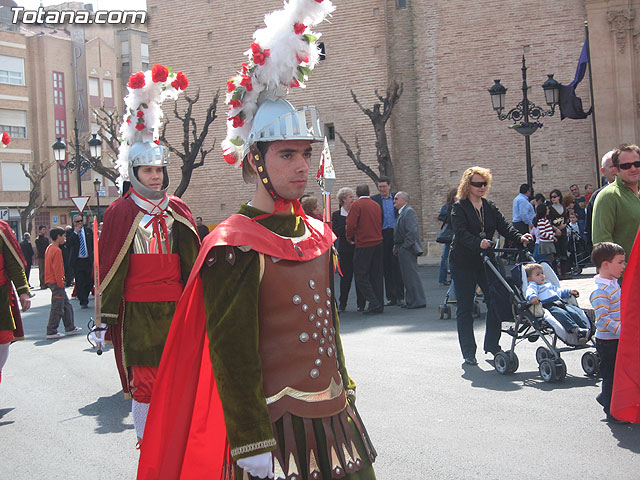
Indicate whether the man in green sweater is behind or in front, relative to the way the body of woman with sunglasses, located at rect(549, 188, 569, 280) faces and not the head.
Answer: in front

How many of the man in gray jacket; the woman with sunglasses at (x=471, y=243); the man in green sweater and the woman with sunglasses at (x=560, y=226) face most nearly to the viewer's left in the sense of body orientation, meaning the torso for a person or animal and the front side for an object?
1

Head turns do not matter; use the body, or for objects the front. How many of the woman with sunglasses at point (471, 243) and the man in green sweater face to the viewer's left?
0

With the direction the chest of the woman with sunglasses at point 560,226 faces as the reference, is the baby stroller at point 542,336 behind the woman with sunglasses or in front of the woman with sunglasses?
in front

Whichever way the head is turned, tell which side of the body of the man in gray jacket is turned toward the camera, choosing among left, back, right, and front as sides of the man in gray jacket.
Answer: left

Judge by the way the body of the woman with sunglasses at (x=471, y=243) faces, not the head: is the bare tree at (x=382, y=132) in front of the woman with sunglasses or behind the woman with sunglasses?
behind

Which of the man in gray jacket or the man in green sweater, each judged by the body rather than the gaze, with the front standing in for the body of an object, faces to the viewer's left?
the man in gray jacket

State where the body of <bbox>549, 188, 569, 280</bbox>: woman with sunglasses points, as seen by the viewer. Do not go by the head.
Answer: toward the camera

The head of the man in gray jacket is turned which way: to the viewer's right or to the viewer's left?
to the viewer's left

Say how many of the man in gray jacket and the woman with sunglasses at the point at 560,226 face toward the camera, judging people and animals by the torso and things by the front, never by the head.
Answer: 1

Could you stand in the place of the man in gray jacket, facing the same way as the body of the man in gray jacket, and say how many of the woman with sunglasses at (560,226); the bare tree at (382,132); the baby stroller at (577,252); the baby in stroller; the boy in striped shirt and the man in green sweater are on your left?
3

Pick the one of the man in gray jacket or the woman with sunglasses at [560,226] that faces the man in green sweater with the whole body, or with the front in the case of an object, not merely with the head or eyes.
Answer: the woman with sunglasses

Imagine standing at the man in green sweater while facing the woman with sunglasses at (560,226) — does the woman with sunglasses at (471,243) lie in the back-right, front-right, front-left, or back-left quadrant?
front-left

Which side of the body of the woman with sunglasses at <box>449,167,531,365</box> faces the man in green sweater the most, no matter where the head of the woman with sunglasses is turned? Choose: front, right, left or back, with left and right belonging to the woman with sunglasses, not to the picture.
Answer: front
